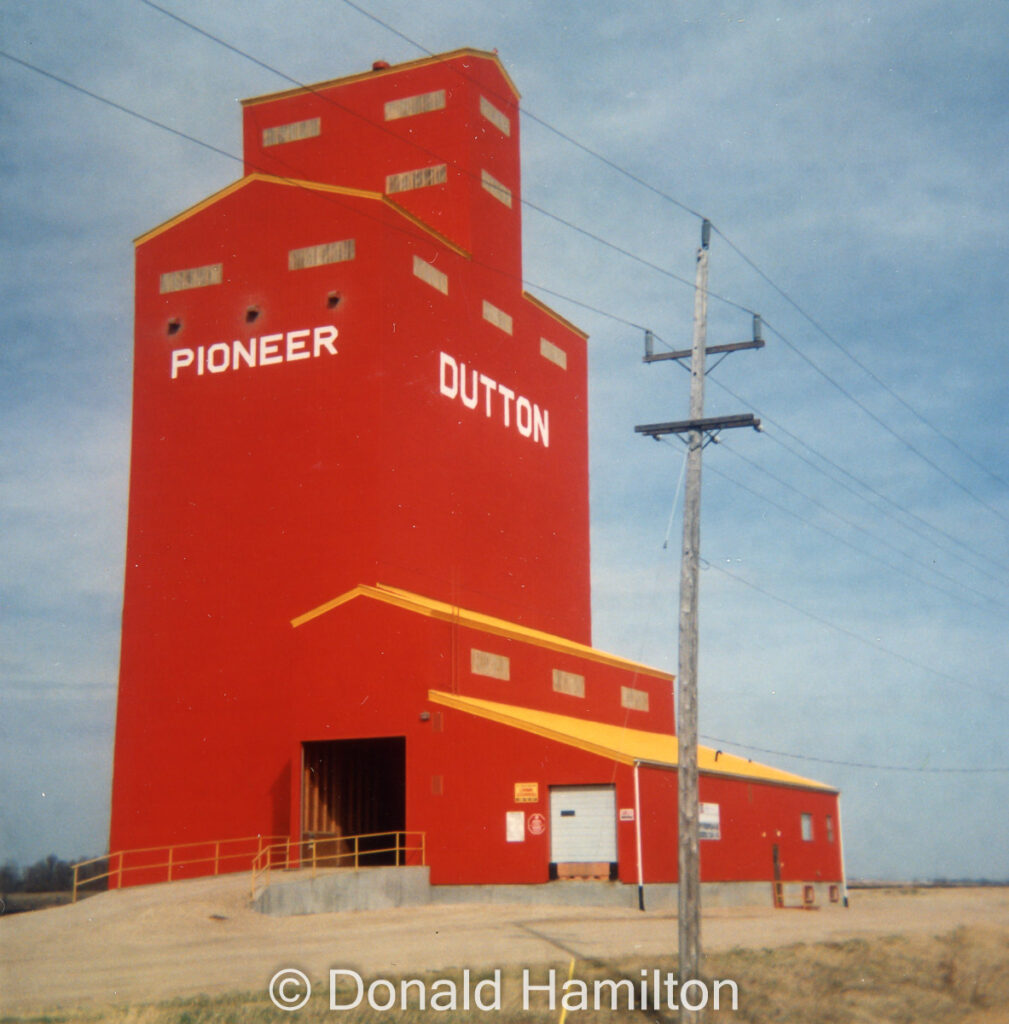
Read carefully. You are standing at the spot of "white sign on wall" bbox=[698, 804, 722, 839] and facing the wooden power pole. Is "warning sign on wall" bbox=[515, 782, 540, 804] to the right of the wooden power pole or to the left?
right

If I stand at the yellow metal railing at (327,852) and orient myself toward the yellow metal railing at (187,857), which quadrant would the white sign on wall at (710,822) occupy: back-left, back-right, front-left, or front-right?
back-right

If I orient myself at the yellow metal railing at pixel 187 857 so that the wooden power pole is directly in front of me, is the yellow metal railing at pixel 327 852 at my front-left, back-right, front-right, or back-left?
front-left

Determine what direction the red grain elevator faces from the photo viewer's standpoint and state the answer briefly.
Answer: facing the viewer and to the left of the viewer

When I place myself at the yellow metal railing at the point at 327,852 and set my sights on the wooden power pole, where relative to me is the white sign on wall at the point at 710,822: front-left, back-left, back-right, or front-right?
front-left

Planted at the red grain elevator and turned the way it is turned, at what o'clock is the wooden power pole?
The wooden power pole is roughly at 10 o'clock from the red grain elevator.
